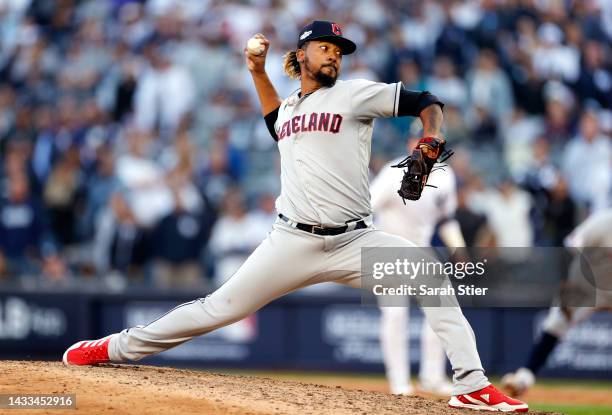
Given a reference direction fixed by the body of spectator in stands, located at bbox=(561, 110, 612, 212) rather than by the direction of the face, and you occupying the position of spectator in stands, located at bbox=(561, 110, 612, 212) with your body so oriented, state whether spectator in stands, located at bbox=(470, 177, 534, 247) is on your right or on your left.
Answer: on your right

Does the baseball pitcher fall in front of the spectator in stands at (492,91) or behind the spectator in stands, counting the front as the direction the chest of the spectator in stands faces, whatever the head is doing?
in front

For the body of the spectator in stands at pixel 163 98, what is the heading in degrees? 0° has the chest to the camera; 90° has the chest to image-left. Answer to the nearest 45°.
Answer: approximately 0°

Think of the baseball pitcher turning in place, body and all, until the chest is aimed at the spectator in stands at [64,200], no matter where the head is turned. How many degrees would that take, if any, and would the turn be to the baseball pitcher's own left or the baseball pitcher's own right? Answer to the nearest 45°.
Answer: approximately 135° to the baseball pitcher's own right

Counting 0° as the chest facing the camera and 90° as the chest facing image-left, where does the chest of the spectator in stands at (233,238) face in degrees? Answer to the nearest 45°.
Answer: approximately 0°

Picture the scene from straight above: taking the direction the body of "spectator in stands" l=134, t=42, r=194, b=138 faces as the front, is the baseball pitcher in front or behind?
in front

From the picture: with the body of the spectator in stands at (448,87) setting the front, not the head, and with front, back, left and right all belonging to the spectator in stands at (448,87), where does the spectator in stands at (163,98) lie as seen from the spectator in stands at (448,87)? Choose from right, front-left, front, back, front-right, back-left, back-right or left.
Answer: right

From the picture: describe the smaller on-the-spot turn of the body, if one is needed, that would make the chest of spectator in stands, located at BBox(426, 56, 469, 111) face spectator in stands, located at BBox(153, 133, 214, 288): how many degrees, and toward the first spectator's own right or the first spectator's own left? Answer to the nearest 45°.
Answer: approximately 90° to the first spectator's own right

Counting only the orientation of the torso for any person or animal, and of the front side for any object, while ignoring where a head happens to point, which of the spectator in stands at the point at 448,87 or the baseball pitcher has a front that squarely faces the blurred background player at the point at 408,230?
the spectator in stands
